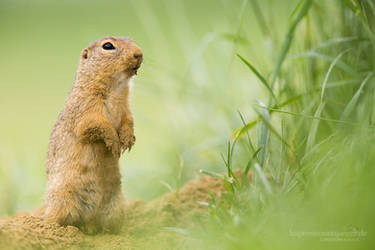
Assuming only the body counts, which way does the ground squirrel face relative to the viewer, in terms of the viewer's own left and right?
facing to the right of the viewer
